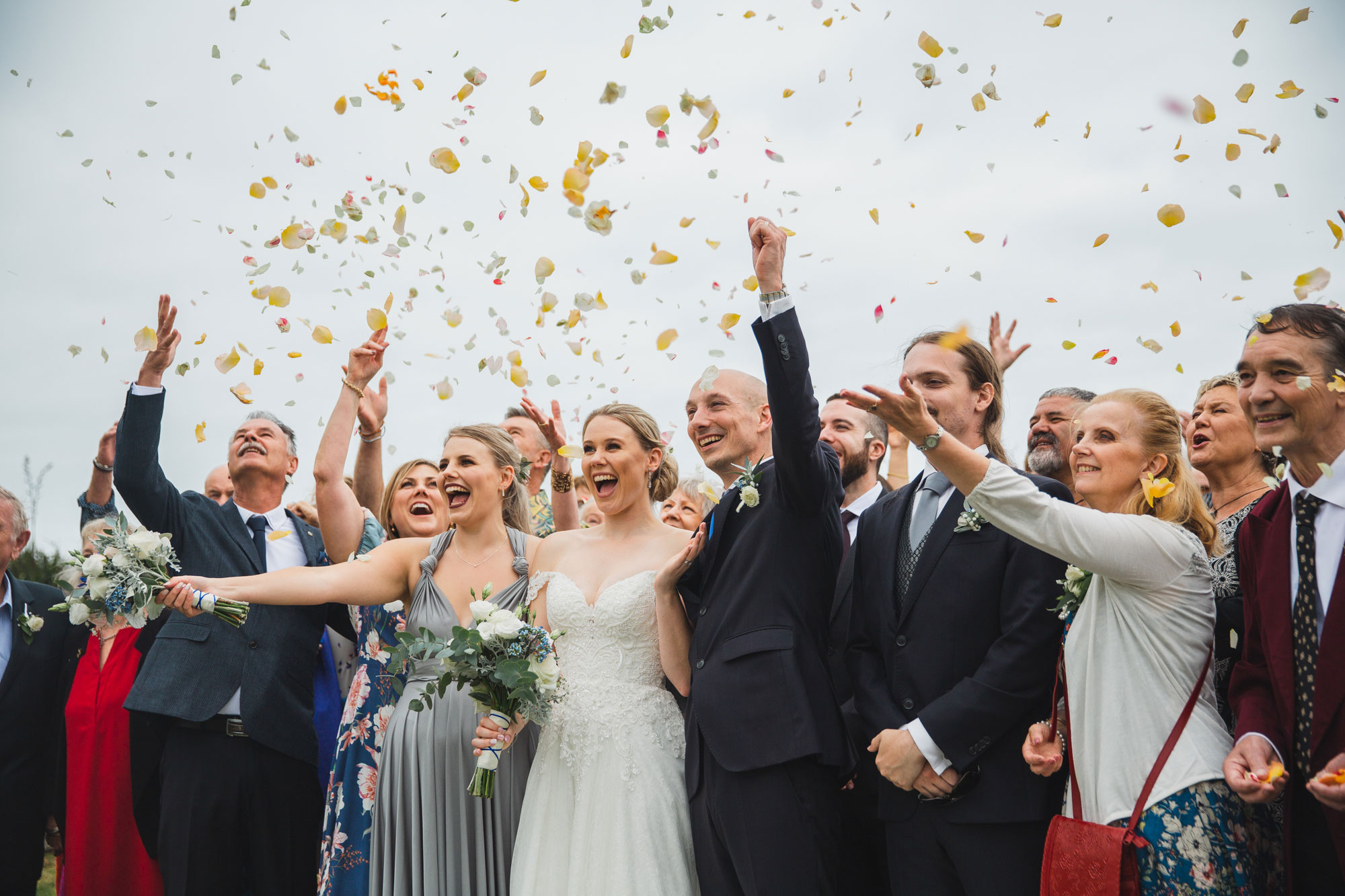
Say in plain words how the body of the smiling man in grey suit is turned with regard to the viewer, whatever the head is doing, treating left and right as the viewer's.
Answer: facing the viewer

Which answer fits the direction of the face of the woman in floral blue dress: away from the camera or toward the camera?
toward the camera

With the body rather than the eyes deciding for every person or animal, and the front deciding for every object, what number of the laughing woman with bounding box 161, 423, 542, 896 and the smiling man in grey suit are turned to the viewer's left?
0

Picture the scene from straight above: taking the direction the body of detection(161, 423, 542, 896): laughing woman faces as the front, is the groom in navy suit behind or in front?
in front

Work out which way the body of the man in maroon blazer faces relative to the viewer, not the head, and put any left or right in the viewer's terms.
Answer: facing the viewer and to the left of the viewer

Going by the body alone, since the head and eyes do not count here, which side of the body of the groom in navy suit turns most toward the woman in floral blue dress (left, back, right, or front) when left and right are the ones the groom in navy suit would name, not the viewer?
right

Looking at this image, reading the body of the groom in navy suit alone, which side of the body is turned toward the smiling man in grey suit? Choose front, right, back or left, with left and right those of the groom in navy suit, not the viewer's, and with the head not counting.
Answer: right

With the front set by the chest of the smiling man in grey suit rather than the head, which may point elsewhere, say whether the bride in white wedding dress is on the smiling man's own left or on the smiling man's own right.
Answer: on the smiling man's own left

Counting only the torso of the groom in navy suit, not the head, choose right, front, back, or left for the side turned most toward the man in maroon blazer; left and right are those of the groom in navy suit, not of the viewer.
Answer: left

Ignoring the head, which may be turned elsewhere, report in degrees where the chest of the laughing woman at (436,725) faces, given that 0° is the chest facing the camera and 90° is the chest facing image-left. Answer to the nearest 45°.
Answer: approximately 0°

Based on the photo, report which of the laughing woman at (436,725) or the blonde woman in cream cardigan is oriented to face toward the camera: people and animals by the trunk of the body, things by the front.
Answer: the laughing woman

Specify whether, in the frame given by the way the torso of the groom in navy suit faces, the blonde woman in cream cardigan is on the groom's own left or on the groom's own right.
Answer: on the groom's own left

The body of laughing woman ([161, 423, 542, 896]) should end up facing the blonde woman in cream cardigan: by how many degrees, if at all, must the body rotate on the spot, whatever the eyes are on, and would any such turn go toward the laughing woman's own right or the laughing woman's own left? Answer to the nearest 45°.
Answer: approximately 45° to the laughing woman's own left
